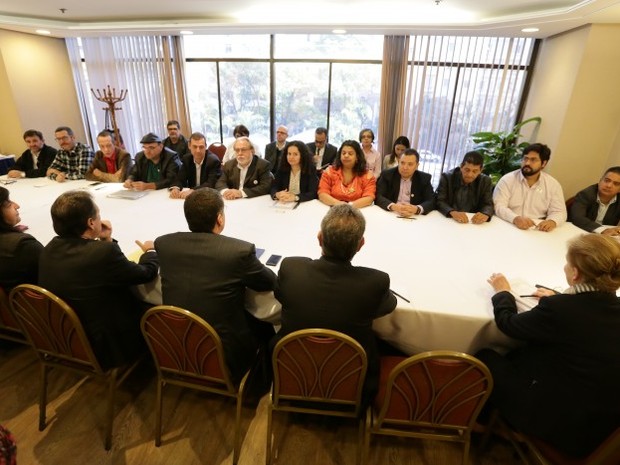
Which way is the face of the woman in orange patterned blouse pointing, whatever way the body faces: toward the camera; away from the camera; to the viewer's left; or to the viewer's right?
toward the camera

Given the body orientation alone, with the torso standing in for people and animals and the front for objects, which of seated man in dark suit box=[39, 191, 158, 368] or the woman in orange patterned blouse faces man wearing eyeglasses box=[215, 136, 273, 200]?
the seated man in dark suit

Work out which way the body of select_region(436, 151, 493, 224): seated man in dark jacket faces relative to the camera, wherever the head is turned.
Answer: toward the camera

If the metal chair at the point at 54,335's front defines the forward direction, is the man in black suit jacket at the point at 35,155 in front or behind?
in front

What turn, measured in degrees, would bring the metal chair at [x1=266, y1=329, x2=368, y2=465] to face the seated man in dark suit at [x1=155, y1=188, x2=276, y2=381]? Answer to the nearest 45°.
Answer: approximately 45° to its left

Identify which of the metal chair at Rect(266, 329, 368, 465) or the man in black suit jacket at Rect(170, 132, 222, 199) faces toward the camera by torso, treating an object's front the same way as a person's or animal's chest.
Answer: the man in black suit jacket

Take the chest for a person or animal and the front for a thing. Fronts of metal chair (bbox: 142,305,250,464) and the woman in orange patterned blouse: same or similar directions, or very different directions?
very different directions

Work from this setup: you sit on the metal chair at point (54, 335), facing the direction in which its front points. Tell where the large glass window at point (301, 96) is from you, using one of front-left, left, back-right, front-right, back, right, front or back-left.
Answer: front

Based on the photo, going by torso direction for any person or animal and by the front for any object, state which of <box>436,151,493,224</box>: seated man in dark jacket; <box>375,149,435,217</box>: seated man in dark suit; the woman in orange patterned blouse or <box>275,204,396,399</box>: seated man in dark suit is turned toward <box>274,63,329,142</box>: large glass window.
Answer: <box>275,204,396,399</box>: seated man in dark suit

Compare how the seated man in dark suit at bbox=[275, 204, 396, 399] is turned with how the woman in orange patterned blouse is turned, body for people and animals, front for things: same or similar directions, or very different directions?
very different directions

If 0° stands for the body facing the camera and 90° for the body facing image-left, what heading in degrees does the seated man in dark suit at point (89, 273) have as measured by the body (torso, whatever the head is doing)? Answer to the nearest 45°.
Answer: approximately 225°

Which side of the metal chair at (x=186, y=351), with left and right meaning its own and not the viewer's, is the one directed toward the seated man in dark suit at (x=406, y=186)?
front

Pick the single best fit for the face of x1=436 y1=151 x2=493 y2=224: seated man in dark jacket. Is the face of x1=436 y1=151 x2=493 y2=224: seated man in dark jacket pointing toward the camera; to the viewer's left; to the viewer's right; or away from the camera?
toward the camera

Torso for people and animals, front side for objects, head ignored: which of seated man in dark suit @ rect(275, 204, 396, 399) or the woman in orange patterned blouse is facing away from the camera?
the seated man in dark suit

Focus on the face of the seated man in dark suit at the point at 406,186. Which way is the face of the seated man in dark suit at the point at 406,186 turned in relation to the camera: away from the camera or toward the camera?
toward the camera

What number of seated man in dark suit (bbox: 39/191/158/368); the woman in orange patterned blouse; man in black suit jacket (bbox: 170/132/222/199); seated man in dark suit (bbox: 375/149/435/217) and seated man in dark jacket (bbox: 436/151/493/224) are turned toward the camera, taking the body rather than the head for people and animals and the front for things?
4

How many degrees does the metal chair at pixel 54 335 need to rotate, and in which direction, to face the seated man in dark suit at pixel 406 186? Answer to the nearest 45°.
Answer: approximately 45° to its right

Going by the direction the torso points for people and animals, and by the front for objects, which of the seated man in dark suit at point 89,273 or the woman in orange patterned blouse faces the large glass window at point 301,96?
the seated man in dark suit

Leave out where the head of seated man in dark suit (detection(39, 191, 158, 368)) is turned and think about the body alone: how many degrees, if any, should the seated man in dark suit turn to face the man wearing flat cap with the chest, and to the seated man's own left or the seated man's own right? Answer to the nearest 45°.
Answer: approximately 45° to the seated man's own left

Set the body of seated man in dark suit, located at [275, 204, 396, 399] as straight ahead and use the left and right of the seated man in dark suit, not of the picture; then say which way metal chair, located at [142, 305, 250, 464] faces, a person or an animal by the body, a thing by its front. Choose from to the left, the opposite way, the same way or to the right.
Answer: the same way

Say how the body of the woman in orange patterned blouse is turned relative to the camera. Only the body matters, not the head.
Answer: toward the camera

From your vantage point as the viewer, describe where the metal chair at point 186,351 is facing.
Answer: facing away from the viewer and to the right of the viewer
